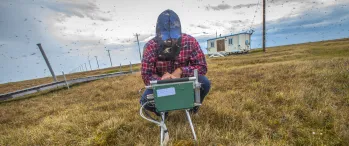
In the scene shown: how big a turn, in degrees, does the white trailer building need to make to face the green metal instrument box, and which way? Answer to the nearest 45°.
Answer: approximately 45° to its left

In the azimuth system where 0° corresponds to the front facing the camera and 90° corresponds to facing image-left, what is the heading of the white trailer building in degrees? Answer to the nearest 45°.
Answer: approximately 45°
